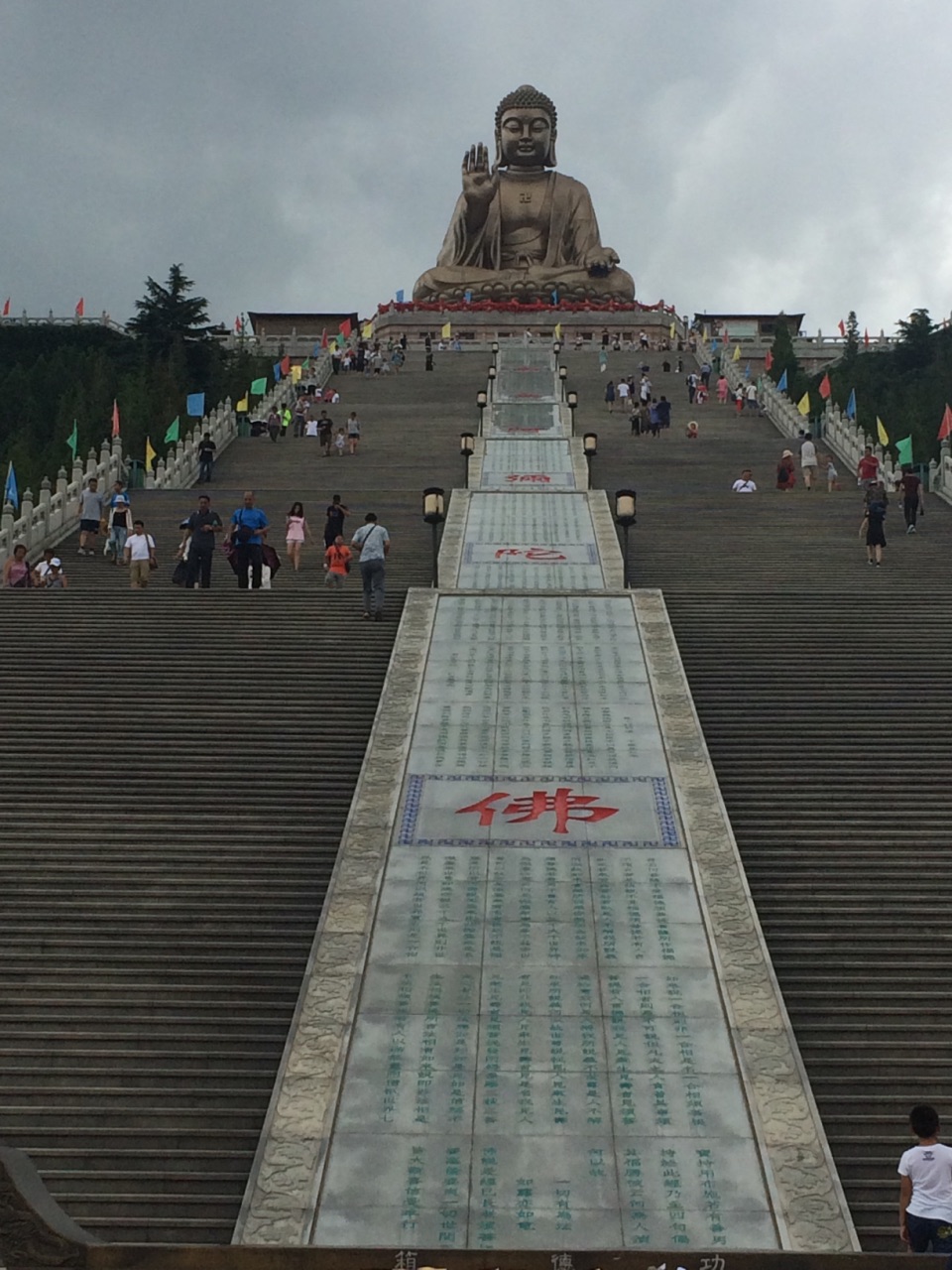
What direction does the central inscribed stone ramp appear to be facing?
toward the camera

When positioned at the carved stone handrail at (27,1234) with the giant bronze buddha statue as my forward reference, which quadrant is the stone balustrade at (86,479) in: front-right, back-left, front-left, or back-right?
front-left

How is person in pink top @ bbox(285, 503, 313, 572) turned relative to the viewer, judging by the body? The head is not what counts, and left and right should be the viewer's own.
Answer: facing the viewer

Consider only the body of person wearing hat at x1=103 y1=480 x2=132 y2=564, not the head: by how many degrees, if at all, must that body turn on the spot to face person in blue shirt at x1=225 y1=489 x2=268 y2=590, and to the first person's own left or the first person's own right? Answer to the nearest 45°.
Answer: approximately 45° to the first person's own left

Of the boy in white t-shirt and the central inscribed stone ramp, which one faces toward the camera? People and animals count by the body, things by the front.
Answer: the central inscribed stone ramp

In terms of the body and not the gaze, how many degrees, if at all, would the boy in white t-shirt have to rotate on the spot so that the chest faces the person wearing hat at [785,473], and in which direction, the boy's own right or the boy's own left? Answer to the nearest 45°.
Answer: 0° — they already face them

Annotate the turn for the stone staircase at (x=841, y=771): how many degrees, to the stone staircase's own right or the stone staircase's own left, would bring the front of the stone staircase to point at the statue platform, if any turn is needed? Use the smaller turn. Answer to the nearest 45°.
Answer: approximately 180°

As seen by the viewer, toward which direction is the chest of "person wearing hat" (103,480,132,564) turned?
toward the camera

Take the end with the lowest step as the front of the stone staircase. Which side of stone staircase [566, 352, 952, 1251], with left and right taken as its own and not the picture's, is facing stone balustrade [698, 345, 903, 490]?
back

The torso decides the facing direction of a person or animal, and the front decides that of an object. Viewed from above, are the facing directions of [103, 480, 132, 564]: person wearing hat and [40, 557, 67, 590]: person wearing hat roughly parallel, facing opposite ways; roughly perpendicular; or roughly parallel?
roughly parallel

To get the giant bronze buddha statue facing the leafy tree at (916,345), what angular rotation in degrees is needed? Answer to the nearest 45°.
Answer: approximately 90° to its left

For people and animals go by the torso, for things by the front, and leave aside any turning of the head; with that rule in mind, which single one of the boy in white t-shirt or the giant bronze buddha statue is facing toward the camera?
the giant bronze buddha statue

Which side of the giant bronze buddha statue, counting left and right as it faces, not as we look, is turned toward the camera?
front
